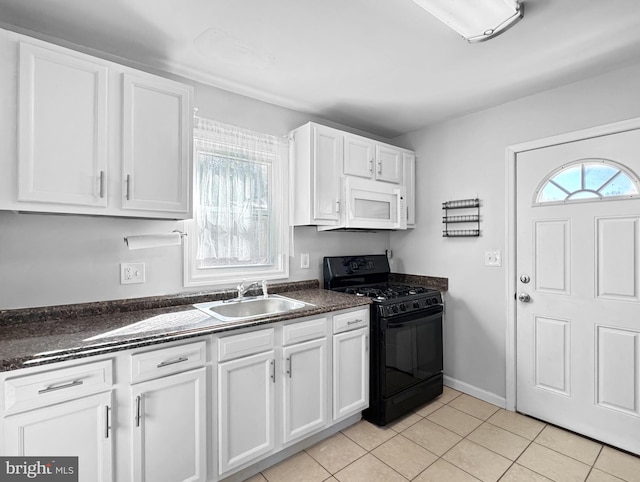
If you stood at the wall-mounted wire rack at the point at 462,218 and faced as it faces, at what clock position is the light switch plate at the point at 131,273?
The light switch plate is roughly at 12 o'clock from the wall-mounted wire rack.

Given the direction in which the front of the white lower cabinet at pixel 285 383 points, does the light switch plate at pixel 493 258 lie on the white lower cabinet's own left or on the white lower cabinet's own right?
on the white lower cabinet's own left

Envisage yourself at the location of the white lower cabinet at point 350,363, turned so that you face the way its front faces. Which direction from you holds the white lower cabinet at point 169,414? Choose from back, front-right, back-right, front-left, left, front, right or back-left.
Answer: right

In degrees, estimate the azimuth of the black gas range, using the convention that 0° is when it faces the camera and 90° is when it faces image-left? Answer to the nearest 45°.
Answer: approximately 315°

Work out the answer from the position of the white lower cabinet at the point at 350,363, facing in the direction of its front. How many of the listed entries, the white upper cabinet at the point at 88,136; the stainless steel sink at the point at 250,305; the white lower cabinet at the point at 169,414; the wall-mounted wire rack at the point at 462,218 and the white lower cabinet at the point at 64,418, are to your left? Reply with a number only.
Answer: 1

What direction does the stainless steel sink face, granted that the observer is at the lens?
facing the viewer and to the right of the viewer

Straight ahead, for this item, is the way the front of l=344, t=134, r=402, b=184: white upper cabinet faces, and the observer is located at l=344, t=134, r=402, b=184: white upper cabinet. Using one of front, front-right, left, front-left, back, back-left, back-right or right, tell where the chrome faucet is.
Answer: right

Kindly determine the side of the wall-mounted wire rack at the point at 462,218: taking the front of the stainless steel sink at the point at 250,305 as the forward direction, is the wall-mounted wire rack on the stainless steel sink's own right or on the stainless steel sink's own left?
on the stainless steel sink's own left

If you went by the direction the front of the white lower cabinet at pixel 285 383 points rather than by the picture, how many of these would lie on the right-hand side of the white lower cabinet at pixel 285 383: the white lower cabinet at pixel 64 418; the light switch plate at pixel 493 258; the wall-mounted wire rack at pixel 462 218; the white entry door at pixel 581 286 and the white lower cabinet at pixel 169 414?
2

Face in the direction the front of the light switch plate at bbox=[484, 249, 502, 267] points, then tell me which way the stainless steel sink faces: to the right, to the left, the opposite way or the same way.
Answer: to the left

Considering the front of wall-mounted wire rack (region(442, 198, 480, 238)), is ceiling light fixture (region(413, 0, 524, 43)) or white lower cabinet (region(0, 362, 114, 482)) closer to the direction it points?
the white lower cabinet
